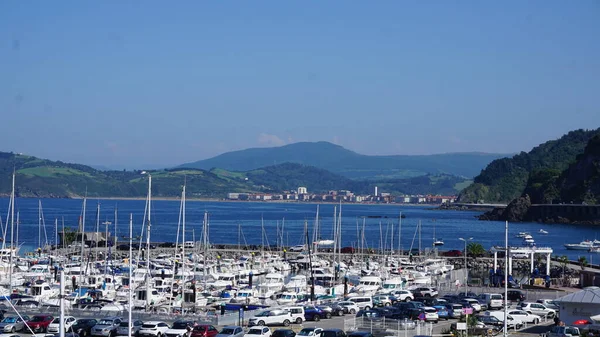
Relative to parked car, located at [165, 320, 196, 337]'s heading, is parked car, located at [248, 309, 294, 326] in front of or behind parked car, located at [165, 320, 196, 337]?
behind

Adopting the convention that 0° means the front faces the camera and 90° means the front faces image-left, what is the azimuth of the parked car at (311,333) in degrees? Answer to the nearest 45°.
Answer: approximately 45°

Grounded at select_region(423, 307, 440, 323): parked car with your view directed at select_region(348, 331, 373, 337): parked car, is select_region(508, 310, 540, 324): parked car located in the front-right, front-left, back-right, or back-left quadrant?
back-left

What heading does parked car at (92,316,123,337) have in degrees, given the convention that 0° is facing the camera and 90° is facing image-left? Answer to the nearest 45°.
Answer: approximately 45°
